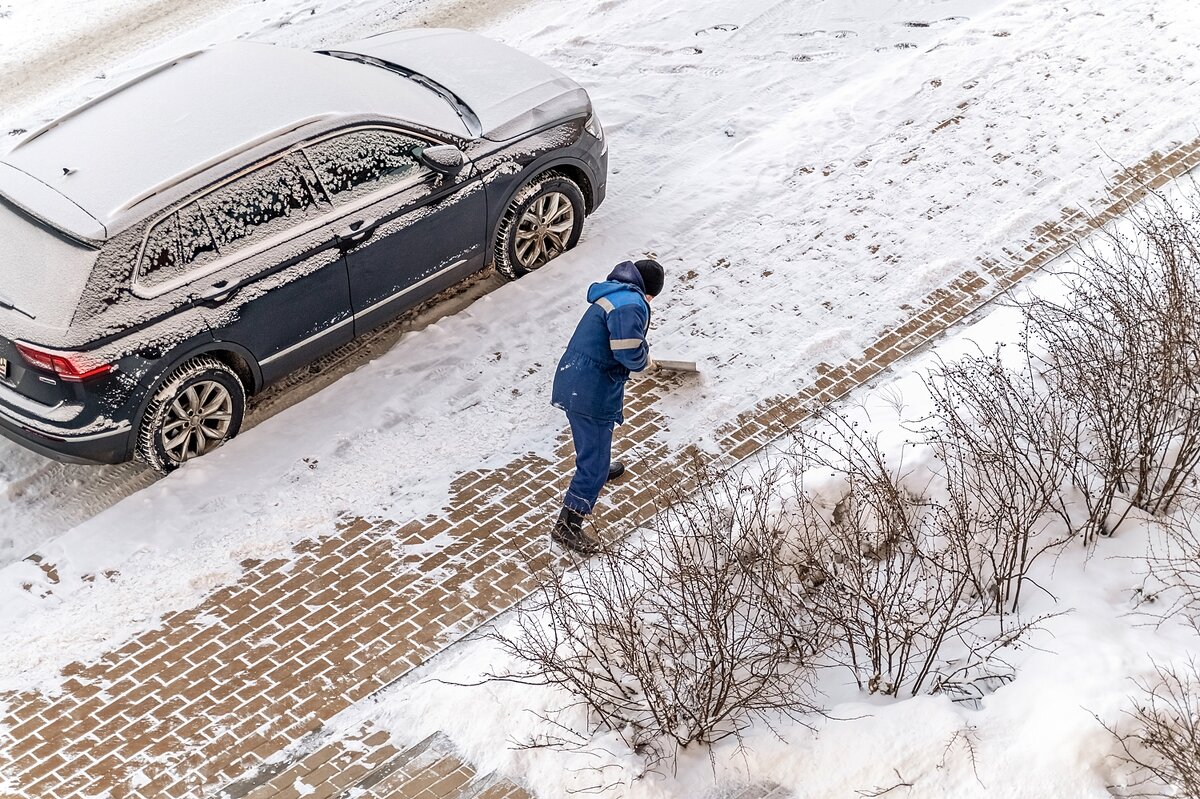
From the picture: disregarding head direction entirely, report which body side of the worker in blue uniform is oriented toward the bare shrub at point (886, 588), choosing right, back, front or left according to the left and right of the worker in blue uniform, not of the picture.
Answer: right

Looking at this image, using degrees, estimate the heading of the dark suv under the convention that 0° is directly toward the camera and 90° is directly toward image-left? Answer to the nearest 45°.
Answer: approximately 225°

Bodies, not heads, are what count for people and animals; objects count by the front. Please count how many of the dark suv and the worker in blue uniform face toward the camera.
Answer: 0

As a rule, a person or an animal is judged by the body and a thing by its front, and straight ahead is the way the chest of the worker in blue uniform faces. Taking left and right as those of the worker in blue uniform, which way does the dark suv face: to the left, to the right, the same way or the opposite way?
the same way

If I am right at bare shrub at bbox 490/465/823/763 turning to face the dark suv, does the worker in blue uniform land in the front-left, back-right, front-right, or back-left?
front-right

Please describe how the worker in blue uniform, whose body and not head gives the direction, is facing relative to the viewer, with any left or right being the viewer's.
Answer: facing away from the viewer and to the right of the viewer

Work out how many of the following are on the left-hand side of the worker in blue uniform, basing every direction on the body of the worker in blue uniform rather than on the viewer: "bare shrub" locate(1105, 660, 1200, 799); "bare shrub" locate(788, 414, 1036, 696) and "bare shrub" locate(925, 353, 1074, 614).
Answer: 0

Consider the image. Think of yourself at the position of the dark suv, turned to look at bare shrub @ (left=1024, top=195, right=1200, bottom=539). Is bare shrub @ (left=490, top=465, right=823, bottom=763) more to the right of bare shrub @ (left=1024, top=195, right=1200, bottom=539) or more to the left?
right

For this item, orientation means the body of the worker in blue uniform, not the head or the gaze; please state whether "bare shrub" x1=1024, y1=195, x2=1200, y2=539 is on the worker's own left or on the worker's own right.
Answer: on the worker's own right

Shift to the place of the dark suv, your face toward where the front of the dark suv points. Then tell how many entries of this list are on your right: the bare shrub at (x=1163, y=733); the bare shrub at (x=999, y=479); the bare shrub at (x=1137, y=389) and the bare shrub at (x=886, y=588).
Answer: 4

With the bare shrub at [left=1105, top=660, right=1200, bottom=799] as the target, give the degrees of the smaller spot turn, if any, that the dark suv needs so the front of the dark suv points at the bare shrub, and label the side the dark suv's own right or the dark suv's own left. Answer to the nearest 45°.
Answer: approximately 90° to the dark suv's own right

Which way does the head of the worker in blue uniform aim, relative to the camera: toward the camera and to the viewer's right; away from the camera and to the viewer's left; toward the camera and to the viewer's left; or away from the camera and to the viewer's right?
away from the camera and to the viewer's right

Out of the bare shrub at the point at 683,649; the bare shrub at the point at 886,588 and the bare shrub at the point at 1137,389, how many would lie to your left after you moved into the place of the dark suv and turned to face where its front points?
0

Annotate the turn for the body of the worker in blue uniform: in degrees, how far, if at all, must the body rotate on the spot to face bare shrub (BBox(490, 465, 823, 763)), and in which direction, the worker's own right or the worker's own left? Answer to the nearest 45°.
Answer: approximately 135° to the worker's own right
